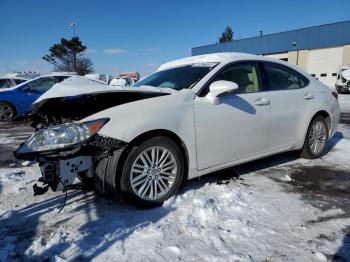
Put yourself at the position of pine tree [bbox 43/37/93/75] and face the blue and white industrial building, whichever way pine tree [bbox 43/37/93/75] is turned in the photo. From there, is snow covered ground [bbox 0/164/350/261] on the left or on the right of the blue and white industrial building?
right

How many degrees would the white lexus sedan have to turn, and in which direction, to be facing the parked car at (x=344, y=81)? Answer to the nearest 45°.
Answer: approximately 180°

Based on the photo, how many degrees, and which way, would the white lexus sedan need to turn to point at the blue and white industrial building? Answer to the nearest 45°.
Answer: approximately 180°

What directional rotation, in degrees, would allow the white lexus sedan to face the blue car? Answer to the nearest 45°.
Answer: approximately 90° to its right

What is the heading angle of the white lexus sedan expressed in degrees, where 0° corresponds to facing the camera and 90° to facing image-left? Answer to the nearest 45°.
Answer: approximately 45°
